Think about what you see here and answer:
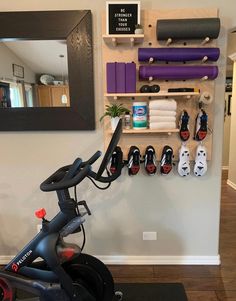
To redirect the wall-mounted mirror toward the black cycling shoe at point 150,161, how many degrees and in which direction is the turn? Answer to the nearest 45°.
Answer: approximately 90° to its left

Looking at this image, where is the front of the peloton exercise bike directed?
to the viewer's right

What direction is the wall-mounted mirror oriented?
toward the camera

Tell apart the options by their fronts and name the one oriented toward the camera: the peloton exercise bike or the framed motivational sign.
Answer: the framed motivational sign

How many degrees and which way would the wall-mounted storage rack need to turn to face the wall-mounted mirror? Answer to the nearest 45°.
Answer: approximately 90° to its right

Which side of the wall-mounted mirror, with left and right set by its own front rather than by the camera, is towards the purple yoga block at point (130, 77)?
left

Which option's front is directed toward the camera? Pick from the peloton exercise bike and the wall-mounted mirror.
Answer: the wall-mounted mirror

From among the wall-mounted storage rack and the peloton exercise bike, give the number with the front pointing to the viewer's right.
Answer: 1

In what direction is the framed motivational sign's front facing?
toward the camera

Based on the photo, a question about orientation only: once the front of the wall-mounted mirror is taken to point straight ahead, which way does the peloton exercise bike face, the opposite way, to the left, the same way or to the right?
to the left

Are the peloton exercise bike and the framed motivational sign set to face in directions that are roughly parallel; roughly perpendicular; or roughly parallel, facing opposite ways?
roughly perpendicular
